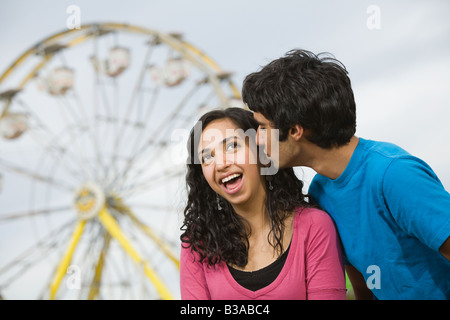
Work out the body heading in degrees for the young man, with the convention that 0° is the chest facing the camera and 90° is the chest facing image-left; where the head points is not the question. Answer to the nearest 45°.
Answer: approximately 90°

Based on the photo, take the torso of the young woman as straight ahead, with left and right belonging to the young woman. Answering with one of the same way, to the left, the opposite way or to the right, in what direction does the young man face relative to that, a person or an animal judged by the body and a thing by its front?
to the right

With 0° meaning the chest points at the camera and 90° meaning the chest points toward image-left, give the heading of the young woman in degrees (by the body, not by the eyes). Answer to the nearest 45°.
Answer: approximately 0°

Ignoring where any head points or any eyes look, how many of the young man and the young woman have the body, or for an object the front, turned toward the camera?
1

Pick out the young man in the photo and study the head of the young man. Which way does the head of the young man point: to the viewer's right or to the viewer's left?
to the viewer's left
